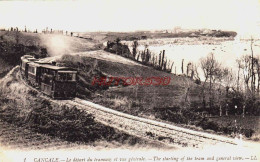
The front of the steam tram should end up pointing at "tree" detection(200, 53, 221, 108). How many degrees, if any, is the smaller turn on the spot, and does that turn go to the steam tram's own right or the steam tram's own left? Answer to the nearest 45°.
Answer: approximately 45° to the steam tram's own left

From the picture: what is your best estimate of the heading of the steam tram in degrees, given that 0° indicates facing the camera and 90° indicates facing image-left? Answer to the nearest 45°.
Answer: approximately 315°
